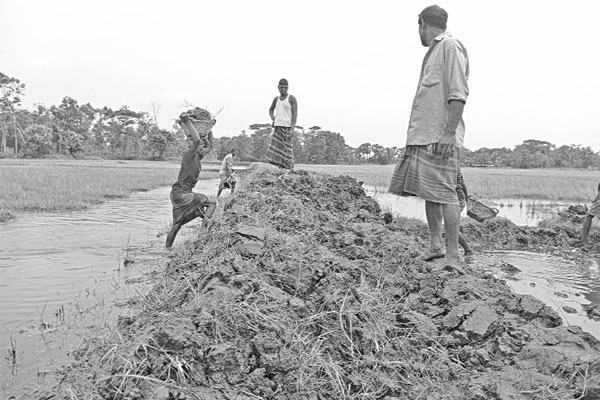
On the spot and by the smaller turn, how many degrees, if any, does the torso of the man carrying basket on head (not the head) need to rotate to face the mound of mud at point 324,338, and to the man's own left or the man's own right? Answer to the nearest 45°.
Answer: approximately 90° to the man's own right

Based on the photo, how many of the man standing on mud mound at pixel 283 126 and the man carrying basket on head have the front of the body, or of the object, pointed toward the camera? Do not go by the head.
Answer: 1

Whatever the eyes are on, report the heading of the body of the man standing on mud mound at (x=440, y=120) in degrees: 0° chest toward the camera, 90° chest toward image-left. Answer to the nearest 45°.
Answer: approximately 45°

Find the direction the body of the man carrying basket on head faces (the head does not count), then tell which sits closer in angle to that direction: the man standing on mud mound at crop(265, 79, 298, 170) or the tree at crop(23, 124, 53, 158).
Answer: the man standing on mud mound

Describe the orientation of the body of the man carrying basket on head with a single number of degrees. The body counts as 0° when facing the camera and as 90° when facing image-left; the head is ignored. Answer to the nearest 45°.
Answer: approximately 270°

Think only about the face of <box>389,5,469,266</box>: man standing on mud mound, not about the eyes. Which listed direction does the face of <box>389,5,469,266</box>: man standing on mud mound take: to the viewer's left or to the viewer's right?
to the viewer's left

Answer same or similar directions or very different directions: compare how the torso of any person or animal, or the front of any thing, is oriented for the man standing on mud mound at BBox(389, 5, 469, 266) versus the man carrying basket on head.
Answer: very different directions

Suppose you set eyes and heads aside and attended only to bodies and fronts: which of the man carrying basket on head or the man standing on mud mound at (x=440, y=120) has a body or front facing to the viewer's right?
the man carrying basket on head

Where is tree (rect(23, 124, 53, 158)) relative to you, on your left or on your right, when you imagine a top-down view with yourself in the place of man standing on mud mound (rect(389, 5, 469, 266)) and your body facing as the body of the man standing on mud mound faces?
on your right
